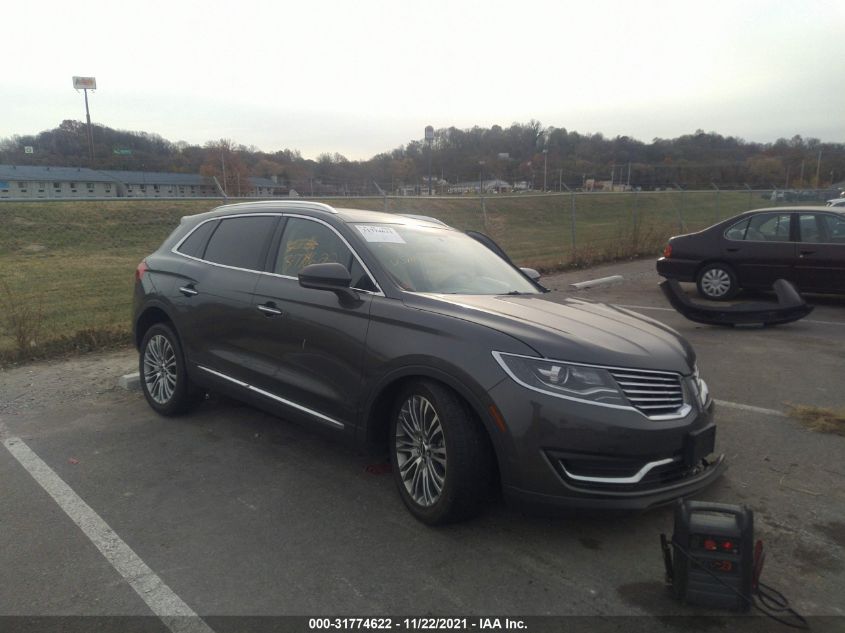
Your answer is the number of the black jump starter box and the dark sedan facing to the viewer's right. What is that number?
1

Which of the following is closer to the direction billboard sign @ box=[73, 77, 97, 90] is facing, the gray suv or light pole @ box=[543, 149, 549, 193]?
the gray suv

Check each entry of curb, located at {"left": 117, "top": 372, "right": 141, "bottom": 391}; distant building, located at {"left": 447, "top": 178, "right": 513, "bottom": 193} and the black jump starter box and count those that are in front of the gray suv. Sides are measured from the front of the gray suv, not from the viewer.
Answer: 1

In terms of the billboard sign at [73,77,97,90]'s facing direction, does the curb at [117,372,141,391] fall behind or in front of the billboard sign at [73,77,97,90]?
in front

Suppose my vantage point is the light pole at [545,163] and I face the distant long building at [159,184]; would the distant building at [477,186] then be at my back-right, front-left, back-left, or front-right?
front-left

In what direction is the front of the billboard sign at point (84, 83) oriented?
toward the camera

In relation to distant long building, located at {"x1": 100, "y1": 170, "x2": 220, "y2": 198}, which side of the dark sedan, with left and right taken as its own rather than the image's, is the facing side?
back

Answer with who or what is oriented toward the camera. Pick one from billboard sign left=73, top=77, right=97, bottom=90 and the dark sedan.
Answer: the billboard sign

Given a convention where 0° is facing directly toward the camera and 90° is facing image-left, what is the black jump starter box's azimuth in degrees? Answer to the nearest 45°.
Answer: approximately 0°

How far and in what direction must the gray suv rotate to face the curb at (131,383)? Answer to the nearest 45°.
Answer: approximately 180°

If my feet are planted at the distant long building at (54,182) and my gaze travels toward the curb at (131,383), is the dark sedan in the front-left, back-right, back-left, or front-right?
front-left

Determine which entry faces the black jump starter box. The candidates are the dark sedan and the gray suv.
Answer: the gray suv

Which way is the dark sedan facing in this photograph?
to the viewer's right
